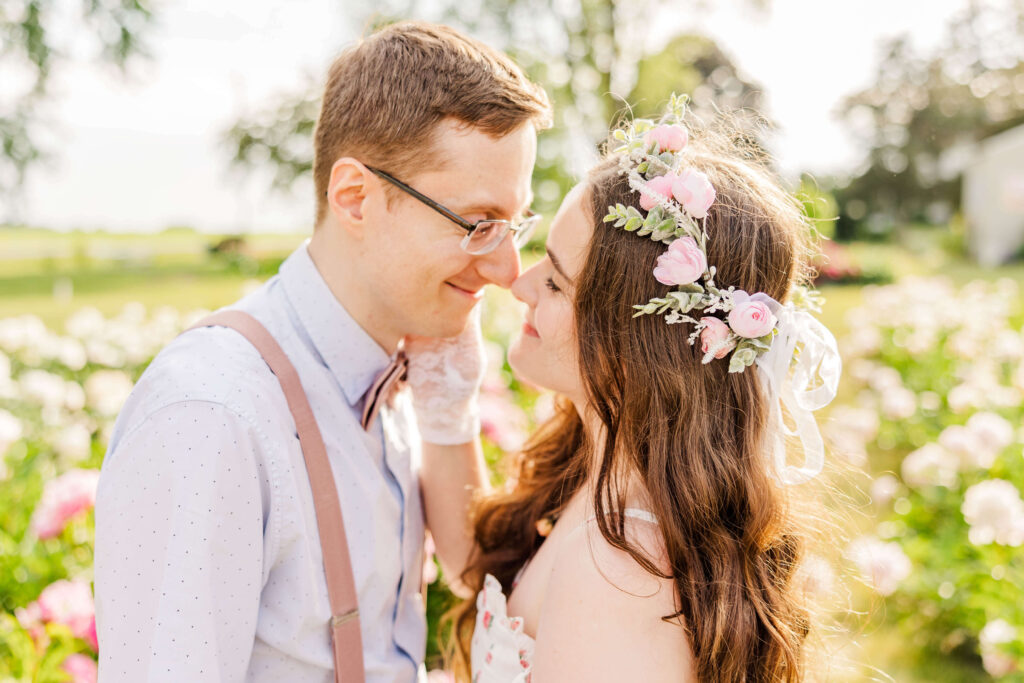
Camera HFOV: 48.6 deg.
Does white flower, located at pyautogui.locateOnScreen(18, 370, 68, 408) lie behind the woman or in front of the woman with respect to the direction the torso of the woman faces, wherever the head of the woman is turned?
in front

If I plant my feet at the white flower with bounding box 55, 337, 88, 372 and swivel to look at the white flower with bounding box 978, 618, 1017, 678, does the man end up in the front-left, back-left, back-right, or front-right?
front-right

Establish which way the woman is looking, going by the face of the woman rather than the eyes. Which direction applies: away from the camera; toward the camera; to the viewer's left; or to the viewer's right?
to the viewer's left

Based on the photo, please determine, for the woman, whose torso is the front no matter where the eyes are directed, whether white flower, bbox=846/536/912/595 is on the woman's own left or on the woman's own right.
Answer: on the woman's own right

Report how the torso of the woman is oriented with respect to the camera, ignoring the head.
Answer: to the viewer's left

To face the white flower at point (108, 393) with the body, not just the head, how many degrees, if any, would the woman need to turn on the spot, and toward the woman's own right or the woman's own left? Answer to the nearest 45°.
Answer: approximately 45° to the woman's own right

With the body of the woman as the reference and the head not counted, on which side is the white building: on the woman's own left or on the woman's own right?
on the woman's own right

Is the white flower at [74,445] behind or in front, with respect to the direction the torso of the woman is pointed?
in front

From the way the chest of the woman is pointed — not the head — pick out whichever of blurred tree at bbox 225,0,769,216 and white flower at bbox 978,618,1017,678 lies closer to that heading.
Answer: the blurred tree

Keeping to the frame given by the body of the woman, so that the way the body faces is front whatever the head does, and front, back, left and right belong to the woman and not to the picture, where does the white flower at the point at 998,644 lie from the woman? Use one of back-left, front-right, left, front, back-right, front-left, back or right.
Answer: back-right

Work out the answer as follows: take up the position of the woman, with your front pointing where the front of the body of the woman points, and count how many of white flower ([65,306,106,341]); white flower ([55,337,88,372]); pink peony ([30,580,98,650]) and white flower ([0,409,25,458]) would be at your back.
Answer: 0

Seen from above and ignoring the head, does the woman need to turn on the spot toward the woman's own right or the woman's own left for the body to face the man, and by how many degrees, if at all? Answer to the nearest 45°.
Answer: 0° — they already face them

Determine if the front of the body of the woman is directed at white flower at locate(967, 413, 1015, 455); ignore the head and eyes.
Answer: no
